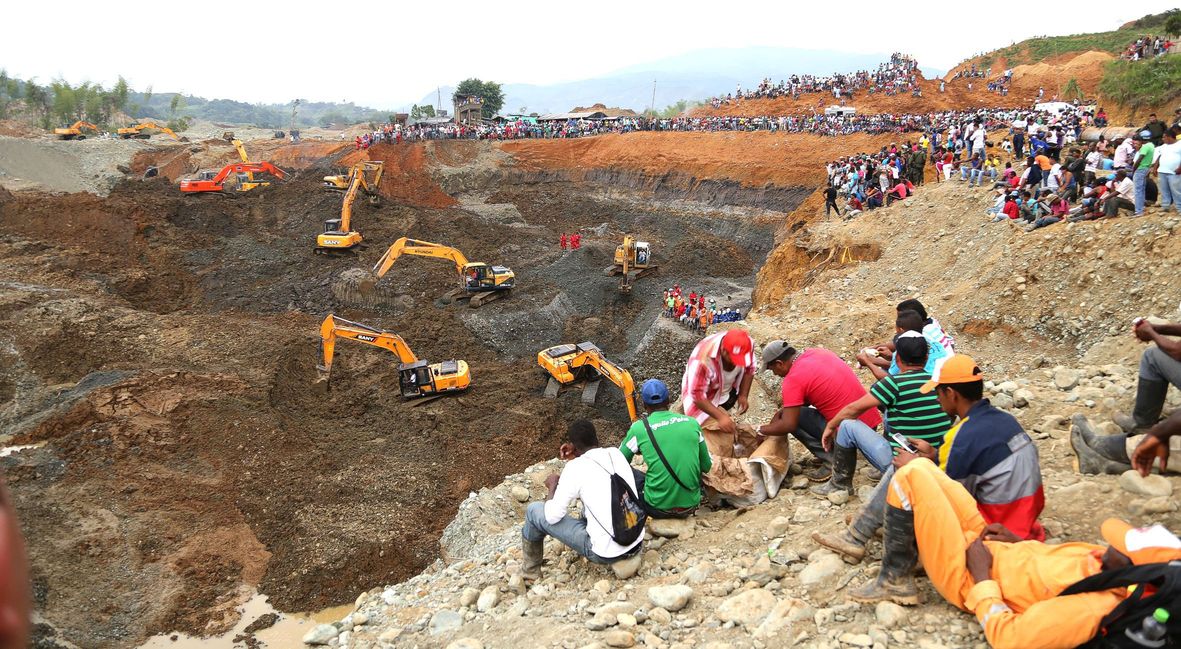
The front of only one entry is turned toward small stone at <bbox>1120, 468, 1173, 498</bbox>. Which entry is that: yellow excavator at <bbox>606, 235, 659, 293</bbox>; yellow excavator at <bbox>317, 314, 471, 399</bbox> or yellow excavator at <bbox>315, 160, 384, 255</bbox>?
yellow excavator at <bbox>606, 235, 659, 293</bbox>

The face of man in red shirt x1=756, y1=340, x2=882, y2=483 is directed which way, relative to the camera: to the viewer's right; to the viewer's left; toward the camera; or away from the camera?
to the viewer's left

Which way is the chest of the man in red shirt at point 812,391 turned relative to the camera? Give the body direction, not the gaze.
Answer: to the viewer's left

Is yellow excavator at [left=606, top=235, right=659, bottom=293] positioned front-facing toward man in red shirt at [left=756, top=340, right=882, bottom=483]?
yes

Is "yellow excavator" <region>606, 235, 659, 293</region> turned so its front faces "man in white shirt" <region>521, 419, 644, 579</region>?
yes

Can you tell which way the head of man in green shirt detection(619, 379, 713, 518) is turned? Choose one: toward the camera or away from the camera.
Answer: away from the camera

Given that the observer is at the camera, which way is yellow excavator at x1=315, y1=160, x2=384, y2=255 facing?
facing away from the viewer and to the right of the viewer

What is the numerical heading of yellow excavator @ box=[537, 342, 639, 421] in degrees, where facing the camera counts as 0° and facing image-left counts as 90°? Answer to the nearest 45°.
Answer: approximately 315°

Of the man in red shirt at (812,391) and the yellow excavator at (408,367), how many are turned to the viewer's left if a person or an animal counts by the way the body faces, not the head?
2

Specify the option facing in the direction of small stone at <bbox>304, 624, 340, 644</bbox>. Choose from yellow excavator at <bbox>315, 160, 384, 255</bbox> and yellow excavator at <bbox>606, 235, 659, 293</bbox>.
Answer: yellow excavator at <bbox>606, 235, 659, 293</bbox>

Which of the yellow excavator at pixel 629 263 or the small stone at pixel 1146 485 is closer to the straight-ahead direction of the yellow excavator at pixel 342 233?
the yellow excavator

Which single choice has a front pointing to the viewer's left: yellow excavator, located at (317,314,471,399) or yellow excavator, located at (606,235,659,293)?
yellow excavator, located at (317,314,471,399)

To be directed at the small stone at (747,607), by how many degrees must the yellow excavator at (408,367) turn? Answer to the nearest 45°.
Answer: approximately 90° to its left

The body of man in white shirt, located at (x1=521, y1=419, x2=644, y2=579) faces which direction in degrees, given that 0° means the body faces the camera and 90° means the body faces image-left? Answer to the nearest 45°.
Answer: approximately 135°

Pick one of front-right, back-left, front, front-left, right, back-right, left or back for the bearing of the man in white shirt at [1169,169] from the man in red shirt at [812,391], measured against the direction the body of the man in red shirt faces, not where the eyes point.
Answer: back-right

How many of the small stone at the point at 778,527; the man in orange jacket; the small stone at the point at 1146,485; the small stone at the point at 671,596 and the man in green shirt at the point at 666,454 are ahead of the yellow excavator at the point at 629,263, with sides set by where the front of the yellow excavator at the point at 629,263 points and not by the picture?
5
